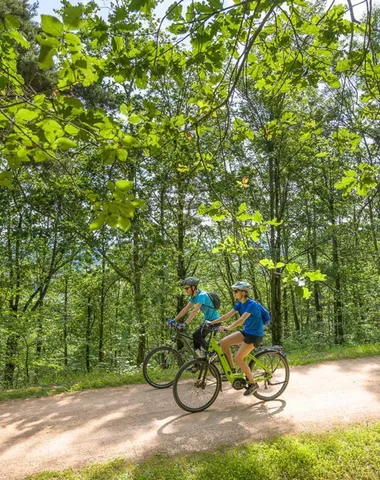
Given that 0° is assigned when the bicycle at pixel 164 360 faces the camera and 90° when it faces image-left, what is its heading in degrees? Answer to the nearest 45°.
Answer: approximately 90°

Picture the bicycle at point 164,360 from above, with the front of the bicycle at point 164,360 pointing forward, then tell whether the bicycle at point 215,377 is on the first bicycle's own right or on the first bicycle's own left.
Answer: on the first bicycle's own left

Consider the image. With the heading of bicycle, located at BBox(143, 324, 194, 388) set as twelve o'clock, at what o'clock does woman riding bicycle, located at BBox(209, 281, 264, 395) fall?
The woman riding bicycle is roughly at 8 o'clock from the bicycle.
